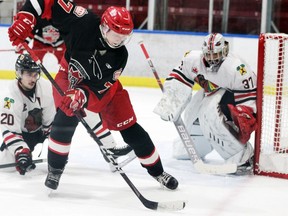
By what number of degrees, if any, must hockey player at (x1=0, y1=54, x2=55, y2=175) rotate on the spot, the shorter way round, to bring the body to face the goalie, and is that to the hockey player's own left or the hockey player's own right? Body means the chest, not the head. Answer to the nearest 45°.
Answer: approximately 45° to the hockey player's own left

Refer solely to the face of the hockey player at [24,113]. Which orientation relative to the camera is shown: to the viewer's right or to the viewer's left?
to the viewer's right

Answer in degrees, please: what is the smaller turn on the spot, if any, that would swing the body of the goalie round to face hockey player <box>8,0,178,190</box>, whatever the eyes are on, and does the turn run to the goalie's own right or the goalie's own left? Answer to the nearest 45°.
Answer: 0° — they already face them

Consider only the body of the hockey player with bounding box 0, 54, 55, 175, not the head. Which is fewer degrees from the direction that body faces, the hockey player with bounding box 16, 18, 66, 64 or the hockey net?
the hockey net

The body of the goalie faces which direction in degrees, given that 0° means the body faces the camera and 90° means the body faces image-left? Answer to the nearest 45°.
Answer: approximately 45°

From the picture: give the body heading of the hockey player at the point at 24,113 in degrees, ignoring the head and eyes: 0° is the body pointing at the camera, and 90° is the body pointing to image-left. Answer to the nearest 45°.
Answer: approximately 315°

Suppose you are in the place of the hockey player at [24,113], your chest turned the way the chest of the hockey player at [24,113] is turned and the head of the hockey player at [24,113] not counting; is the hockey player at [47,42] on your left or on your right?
on your left
